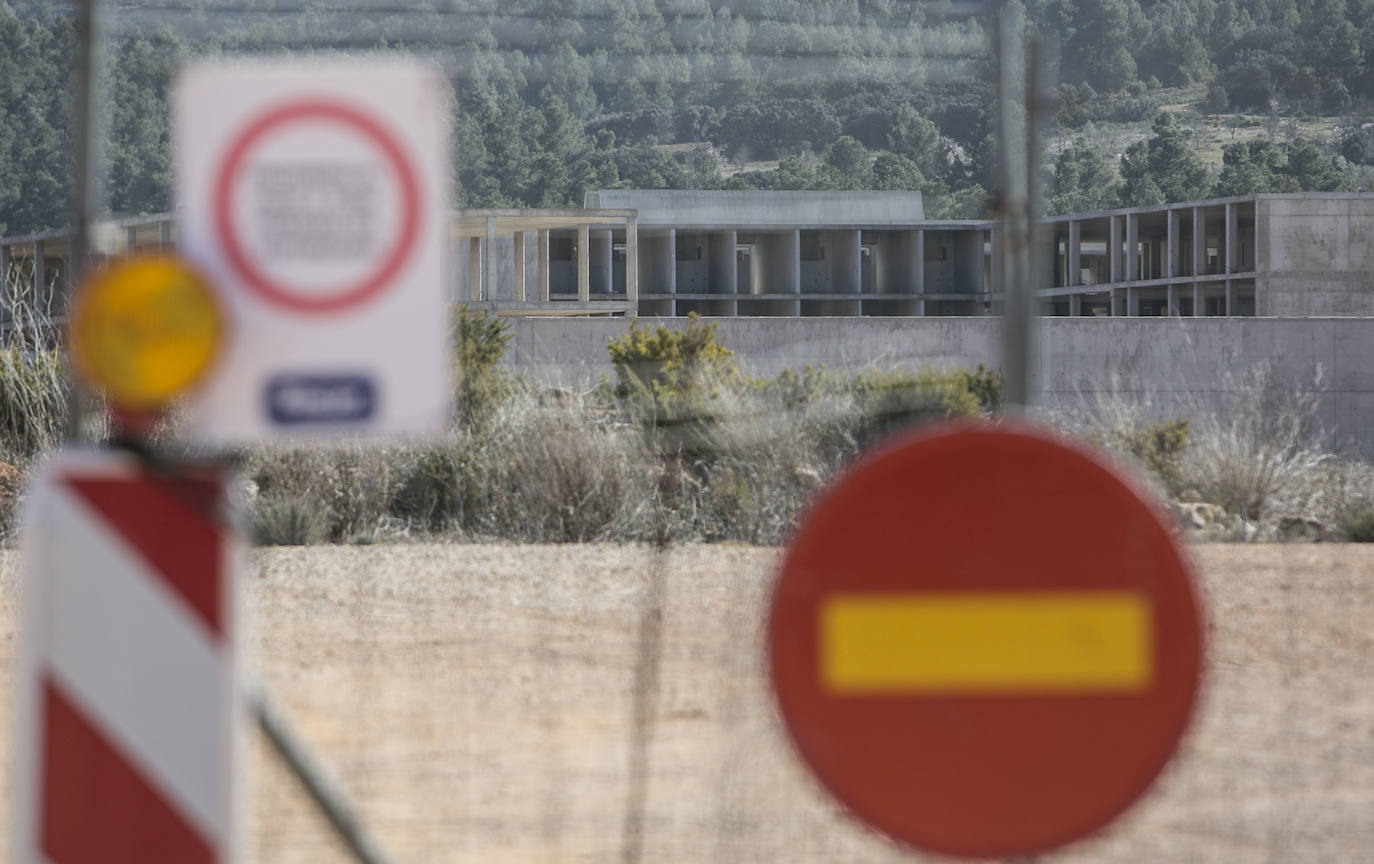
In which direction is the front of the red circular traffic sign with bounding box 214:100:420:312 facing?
toward the camera

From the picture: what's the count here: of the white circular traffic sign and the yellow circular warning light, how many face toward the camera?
2

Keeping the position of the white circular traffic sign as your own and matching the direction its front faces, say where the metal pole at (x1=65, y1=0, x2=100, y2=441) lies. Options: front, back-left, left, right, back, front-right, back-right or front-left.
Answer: back-right

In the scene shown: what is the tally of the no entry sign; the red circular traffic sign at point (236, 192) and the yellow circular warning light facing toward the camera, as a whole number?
3

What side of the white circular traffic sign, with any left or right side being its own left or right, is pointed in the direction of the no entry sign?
left

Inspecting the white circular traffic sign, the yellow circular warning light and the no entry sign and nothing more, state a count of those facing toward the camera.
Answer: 3

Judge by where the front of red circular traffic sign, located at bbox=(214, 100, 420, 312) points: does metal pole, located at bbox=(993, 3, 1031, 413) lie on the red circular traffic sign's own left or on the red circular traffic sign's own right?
on the red circular traffic sign's own left

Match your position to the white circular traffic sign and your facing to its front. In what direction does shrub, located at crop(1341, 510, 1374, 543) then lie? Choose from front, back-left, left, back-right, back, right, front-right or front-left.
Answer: back-left

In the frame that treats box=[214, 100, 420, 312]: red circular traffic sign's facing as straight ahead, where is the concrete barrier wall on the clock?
The concrete barrier wall is roughly at 7 o'clock from the red circular traffic sign.

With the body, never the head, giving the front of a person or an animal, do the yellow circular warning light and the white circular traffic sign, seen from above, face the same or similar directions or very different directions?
same or similar directions

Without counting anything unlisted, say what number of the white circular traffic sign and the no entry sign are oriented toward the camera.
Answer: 2

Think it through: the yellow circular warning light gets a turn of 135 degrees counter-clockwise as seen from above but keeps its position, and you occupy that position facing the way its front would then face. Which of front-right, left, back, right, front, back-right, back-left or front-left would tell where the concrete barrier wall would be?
front

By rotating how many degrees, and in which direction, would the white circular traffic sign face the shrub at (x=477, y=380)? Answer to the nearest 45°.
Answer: approximately 180°

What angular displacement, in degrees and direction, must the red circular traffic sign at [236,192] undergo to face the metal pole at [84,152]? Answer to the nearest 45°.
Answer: approximately 135° to its right

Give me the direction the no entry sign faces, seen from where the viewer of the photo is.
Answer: facing the viewer

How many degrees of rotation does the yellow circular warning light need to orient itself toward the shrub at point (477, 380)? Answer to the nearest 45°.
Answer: approximately 180°

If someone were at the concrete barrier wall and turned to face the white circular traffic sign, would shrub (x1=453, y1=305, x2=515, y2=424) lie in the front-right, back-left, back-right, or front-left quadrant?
front-right
